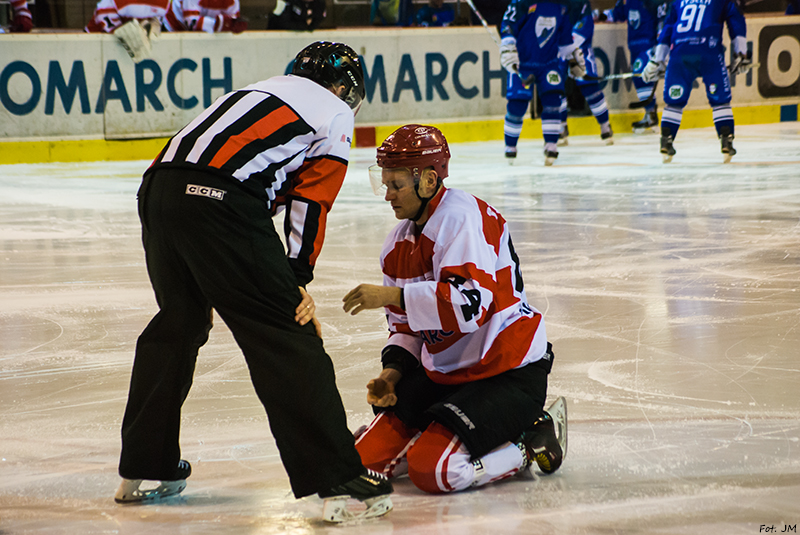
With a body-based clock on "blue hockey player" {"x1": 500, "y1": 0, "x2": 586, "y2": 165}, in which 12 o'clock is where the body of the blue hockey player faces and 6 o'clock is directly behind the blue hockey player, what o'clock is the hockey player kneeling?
The hockey player kneeling is roughly at 12 o'clock from the blue hockey player.

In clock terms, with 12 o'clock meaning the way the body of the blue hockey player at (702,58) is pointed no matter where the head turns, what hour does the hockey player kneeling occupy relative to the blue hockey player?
The hockey player kneeling is roughly at 6 o'clock from the blue hockey player.

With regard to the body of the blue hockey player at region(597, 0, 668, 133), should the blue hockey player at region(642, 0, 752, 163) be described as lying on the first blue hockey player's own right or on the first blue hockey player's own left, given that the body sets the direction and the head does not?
on the first blue hockey player's own left

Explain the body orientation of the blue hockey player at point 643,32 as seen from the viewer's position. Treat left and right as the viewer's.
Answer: facing the viewer and to the left of the viewer

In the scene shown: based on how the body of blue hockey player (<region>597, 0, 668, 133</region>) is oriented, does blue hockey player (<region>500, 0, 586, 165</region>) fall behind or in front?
in front

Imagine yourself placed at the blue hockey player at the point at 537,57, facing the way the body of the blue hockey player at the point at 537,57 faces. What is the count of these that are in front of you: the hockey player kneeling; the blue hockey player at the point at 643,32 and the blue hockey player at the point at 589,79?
1

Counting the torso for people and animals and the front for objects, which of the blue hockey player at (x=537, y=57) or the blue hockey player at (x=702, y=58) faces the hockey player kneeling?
the blue hockey player at (x=537, y=57)

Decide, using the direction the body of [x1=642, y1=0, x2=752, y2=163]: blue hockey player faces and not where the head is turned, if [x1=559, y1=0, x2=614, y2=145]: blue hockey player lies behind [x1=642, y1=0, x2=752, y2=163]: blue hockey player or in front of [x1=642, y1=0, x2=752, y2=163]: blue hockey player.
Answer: in front

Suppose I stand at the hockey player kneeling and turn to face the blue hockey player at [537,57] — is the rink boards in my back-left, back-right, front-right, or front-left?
front-left

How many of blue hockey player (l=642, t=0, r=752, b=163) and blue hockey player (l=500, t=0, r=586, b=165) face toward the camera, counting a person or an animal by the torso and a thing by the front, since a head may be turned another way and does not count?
1

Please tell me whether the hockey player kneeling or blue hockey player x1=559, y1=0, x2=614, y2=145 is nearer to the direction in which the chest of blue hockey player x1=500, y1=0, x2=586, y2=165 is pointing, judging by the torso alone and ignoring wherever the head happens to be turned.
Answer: the hockey player kneeling

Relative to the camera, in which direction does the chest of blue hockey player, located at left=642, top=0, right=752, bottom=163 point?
away from the camera

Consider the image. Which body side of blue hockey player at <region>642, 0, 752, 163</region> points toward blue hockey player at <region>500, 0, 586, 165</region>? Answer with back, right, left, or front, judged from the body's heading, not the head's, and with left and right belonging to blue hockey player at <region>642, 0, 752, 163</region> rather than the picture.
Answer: left

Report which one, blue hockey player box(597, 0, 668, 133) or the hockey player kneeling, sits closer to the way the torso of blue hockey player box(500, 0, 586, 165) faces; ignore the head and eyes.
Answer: the hockey player kneeling

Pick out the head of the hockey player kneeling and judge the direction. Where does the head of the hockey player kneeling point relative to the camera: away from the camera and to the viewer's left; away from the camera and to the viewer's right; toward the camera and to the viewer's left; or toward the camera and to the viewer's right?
toward the camera and to the viewer's left

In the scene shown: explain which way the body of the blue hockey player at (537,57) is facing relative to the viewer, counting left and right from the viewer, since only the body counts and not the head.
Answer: facing the viewer
